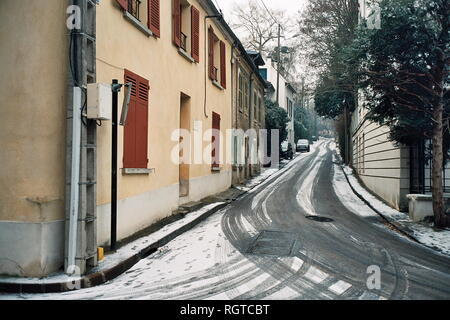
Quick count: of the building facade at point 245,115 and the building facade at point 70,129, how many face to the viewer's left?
0

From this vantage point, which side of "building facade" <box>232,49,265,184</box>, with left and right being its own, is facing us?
right

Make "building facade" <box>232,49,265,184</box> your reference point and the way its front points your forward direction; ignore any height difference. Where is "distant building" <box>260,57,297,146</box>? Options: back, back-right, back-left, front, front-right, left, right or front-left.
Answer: left

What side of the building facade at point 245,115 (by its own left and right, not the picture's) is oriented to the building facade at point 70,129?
right

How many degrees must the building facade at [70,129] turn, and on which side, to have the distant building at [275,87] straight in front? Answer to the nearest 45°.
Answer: approximately 90° to its left

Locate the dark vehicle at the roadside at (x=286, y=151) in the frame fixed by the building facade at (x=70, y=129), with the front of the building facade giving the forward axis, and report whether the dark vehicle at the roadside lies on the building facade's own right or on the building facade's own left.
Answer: on the building facade's own left

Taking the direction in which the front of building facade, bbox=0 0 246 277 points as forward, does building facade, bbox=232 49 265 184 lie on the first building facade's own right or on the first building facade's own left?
on the first building facade's own left

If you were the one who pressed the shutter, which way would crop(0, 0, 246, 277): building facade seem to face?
facing the viewer and to the right of the viewer
